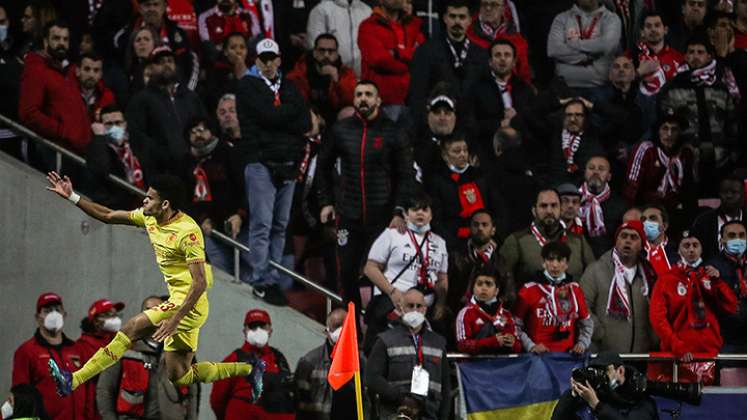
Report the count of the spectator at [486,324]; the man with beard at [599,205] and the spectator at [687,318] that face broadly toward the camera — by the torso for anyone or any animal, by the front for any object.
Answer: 3

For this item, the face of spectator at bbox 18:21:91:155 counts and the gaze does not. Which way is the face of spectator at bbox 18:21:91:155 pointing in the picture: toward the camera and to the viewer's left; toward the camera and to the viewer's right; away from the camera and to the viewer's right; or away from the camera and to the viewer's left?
toward the camera and to the viewer's right

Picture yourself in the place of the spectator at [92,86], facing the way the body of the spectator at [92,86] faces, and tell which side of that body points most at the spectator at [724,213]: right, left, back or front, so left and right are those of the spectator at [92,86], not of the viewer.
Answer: left

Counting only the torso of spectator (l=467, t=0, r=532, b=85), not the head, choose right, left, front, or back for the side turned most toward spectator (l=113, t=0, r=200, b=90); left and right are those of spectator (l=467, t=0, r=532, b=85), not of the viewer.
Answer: right

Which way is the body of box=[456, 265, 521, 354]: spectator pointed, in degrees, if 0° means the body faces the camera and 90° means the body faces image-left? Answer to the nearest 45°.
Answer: approximately 0°

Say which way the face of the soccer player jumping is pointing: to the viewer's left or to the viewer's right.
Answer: to the viewer's left

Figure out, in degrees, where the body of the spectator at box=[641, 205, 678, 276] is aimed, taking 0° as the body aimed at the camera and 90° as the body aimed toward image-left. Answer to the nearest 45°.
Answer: approximately 45°

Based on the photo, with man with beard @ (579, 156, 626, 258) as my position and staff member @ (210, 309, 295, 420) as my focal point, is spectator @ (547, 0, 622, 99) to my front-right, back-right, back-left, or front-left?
back-right
